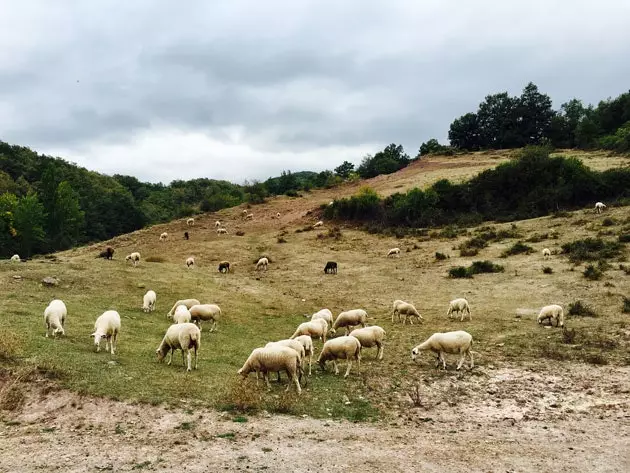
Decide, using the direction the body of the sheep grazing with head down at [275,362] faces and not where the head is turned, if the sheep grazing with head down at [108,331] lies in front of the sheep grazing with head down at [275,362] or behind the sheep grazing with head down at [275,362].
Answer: in front

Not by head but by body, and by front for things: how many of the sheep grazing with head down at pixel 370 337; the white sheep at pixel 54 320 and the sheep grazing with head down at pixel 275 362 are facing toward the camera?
1

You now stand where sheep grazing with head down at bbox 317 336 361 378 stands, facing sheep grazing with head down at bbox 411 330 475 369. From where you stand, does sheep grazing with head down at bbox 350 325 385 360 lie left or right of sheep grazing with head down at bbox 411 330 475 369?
left

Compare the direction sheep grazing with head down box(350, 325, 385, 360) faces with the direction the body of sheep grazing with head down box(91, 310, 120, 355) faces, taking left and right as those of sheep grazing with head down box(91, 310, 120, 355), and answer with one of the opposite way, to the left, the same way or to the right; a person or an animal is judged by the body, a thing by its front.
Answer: to the right

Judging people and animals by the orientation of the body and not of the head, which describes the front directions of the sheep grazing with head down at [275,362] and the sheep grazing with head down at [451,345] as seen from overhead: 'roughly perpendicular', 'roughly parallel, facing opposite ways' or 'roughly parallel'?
roughly parallel

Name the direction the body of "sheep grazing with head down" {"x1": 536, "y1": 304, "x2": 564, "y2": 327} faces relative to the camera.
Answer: to the viewer's left

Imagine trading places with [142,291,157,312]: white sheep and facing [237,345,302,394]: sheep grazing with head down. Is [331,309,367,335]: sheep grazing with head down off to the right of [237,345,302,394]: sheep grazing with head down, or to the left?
left

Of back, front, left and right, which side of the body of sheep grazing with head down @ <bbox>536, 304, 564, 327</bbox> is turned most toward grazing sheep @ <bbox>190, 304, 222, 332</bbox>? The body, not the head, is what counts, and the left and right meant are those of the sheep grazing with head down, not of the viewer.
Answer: front

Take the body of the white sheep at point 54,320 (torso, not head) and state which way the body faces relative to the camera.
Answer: toward the camera

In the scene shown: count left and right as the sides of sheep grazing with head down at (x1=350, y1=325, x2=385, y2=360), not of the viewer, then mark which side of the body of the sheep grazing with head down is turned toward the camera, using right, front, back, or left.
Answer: left

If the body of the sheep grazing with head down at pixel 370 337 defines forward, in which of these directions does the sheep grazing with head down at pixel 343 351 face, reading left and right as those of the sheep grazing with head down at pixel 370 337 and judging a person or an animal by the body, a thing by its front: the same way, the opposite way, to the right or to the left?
the same way

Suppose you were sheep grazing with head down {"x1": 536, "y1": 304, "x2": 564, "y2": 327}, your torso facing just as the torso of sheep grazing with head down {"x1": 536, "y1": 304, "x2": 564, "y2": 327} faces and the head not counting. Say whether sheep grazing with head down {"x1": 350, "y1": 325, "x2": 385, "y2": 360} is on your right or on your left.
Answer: on your left

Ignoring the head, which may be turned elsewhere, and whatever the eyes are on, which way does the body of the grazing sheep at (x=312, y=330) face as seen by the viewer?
to the viewer's left

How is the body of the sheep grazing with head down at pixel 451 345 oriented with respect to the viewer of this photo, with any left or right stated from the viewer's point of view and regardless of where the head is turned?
facing to the left of the viewer

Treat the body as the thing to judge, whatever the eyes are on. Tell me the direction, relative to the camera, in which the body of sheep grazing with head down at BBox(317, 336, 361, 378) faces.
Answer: to the viewer's left

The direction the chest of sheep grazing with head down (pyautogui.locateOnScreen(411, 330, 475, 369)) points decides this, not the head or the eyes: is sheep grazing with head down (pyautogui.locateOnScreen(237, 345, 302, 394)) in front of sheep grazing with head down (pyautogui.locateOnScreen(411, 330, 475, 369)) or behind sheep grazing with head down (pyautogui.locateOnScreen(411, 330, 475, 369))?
in front

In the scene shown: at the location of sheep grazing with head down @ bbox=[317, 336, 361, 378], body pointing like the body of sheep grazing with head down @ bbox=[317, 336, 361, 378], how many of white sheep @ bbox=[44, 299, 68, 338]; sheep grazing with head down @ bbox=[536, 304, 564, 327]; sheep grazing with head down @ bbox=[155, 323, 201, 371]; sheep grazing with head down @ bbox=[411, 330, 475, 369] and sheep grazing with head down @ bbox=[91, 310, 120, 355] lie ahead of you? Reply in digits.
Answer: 3

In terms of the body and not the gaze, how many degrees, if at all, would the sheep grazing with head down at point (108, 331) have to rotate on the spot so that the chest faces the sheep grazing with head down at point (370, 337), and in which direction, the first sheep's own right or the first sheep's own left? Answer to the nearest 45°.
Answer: approximately 135° to the first sheep's own left

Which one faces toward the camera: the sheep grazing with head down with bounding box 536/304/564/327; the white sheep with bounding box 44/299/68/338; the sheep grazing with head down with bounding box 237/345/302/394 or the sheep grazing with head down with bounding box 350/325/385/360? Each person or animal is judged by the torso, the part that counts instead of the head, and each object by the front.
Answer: the white sheep

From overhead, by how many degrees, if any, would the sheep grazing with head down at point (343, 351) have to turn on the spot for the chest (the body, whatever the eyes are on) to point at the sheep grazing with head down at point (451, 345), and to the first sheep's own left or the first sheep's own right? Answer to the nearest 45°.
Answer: approximately 180°
